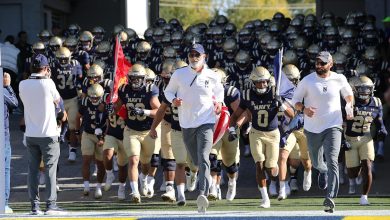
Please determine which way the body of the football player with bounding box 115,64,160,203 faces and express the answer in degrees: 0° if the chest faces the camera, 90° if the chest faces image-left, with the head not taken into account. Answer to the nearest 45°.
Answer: approximately 0°

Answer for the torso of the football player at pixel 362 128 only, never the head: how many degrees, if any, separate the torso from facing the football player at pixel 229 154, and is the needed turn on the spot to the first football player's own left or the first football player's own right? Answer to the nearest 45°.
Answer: approximately 90° to the first football player's own right

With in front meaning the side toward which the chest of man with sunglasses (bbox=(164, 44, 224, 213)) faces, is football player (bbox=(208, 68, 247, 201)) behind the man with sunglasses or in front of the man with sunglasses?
behind

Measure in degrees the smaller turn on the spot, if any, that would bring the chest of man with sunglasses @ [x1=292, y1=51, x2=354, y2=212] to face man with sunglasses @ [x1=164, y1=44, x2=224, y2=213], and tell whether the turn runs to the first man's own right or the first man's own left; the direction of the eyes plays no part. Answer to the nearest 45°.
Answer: approximately 90° to the first man's own right

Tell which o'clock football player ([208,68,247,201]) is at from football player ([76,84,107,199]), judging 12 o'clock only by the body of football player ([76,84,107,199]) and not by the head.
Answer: football player ([208,68,247,201]) is roughly at 10 o'clock from football player ([76,84,107,199]).

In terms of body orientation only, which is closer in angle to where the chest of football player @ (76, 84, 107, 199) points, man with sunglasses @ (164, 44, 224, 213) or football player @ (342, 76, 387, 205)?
the man with sunglasses

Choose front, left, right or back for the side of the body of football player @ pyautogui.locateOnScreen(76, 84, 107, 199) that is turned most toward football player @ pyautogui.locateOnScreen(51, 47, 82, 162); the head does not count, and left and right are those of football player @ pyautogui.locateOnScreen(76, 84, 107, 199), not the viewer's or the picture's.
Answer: back
